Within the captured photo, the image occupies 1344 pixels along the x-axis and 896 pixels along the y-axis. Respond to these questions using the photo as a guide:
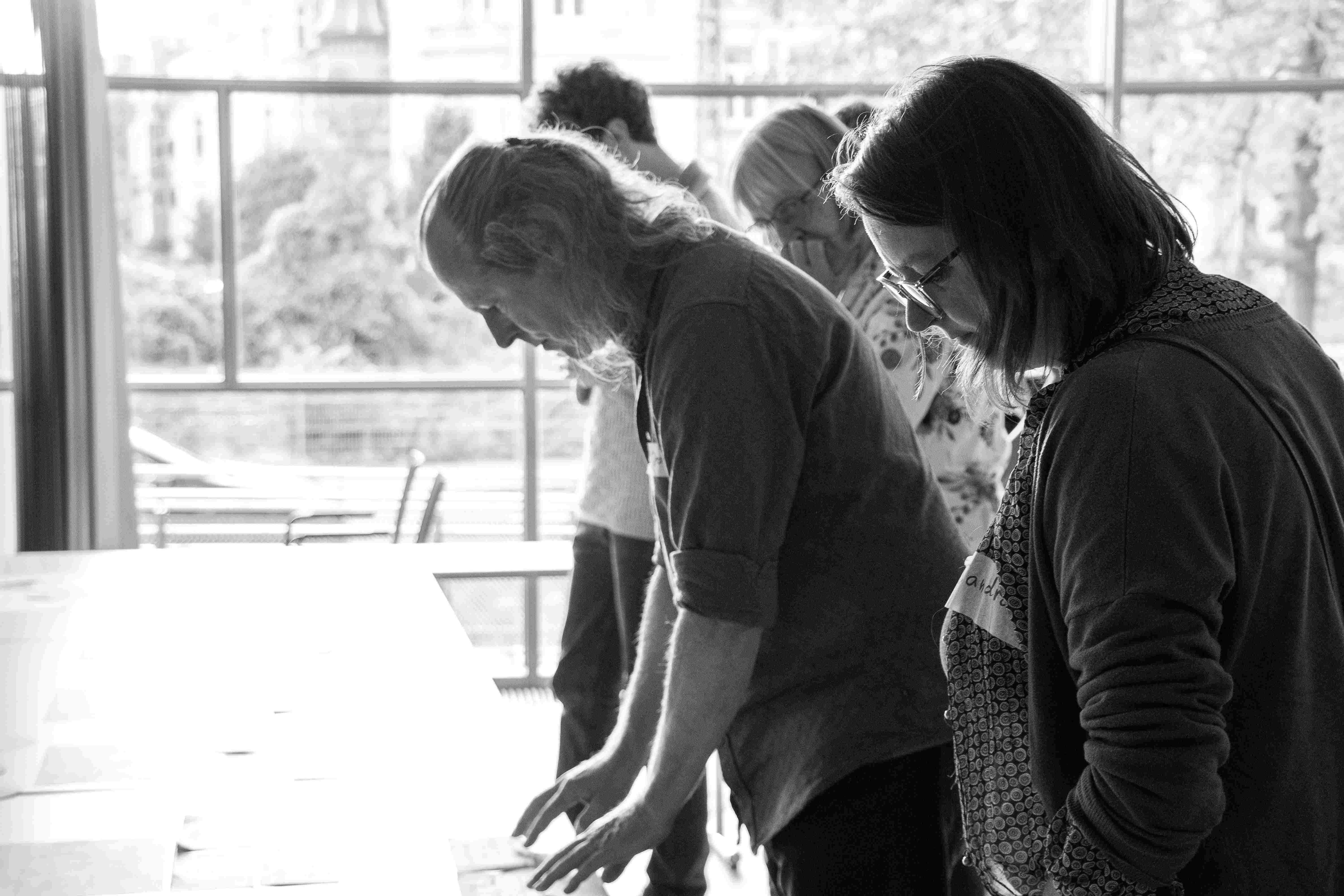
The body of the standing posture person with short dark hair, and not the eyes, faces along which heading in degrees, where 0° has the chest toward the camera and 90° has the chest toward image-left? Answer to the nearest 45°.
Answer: approximately 90°

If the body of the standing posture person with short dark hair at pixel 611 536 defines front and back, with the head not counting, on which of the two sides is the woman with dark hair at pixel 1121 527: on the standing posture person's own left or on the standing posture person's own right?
on the standing posture person's own left

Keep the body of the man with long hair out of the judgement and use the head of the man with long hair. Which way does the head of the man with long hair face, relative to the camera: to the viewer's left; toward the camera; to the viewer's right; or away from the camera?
to the viewer's left

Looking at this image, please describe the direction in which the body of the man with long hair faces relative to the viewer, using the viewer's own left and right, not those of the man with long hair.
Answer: facing to the left of the viewer

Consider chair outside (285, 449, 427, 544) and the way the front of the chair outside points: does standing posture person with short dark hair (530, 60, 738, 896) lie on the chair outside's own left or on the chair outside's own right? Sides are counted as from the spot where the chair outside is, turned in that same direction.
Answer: on the chair outside's own left

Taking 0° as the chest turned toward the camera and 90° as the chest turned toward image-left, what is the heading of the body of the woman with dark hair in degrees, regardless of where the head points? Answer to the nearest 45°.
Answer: approximately 90°

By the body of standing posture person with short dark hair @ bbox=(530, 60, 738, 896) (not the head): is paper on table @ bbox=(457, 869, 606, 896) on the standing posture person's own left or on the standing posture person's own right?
on the standing posture person's own left

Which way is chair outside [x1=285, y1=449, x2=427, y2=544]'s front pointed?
to the viewer's left
